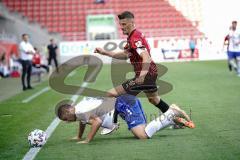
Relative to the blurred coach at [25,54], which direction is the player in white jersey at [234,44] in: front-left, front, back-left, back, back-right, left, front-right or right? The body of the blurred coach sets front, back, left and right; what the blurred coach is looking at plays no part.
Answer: front-left

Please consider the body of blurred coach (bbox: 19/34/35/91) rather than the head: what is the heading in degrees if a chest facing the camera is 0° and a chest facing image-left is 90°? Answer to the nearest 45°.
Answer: approximately 315°

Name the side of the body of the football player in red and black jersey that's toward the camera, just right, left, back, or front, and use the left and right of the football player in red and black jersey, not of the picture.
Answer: left

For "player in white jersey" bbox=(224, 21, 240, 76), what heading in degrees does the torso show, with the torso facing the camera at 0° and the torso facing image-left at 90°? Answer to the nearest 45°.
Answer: approximately 0°

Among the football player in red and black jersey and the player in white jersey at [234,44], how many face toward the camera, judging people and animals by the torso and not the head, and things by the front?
1

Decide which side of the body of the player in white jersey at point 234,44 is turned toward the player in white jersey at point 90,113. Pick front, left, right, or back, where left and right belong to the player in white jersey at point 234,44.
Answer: front
